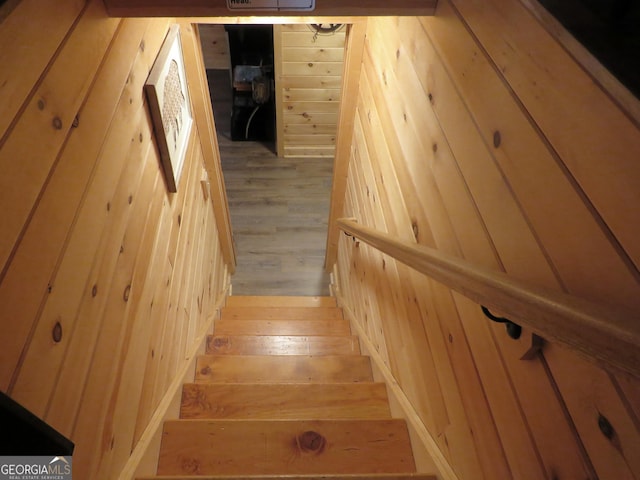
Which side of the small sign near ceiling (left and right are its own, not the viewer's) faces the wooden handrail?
front

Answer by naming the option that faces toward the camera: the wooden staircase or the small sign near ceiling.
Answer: the small sign near ceiling

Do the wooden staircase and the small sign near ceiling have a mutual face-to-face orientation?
yes

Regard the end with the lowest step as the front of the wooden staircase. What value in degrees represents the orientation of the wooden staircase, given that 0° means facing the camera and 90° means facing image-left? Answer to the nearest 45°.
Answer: approximately 180°

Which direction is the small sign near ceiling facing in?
toward the camera

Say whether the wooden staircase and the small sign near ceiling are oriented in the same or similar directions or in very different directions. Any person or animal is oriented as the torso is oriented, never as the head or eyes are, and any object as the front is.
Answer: very different directions

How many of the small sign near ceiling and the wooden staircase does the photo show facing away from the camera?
1
